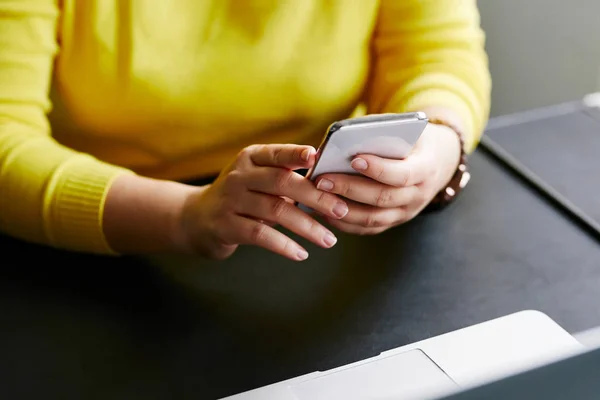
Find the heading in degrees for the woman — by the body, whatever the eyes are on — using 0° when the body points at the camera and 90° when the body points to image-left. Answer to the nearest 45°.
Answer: approximately 315°
